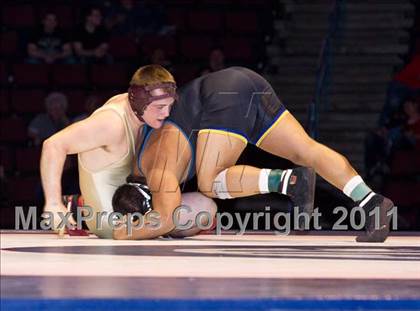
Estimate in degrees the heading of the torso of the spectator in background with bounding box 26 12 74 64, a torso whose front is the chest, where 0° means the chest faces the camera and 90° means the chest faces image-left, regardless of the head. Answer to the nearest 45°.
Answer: approximately 0°

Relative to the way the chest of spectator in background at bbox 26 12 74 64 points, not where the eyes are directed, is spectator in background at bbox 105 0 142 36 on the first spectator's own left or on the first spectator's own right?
on the first spectator's own left

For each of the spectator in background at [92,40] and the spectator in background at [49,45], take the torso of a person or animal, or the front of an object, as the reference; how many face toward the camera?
2

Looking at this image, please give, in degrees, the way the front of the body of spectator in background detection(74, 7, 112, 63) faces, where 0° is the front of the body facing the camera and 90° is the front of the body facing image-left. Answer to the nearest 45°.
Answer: approximately 0°

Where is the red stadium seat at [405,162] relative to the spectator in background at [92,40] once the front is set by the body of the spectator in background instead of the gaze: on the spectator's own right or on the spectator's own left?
on the spectator's own left

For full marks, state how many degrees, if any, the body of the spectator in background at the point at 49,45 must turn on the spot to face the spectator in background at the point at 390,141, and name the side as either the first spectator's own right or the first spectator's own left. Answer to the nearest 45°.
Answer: approximately 45° to the first spectator's own left

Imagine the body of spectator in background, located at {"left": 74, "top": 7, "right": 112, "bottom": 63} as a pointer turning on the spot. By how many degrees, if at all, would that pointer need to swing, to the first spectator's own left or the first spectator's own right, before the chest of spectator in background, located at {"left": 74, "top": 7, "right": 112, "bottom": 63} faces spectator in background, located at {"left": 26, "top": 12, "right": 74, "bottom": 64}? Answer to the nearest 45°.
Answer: approximately 90° to the first spectator's own right

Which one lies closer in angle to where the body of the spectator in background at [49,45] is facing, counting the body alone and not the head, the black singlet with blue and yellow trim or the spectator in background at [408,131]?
the black singlet with blue and yellow trim
